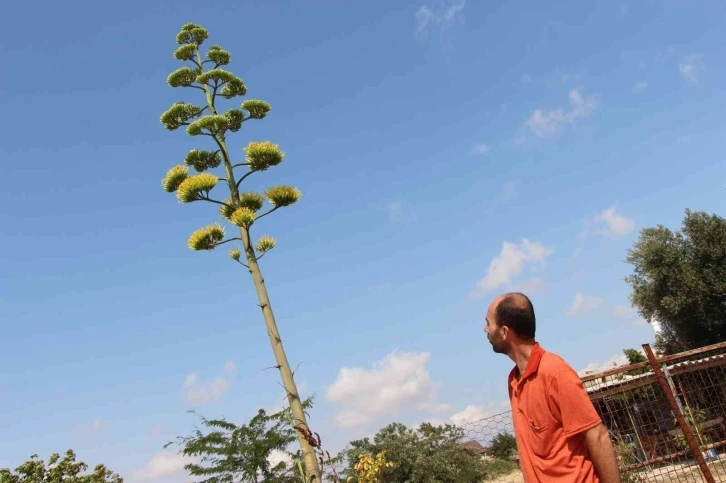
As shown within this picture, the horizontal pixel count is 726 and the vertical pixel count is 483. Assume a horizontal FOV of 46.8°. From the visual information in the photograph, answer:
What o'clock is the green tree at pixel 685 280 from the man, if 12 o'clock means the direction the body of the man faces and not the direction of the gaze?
The green tree is roughly at 5 o'clock from the man.

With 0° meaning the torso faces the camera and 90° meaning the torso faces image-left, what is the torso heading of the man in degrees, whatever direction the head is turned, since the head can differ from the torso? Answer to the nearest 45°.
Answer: approximately 45°

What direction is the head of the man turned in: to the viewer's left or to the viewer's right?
to the viewer's left
